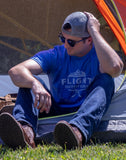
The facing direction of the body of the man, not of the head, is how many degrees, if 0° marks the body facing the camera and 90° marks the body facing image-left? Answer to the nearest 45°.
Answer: approximately 0°

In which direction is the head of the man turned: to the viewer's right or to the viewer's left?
to the viewer's left
